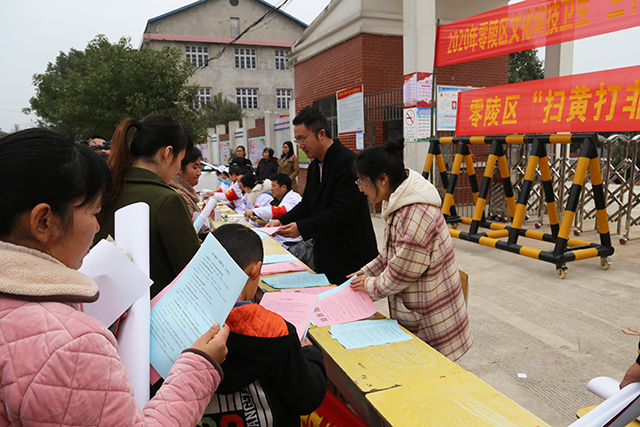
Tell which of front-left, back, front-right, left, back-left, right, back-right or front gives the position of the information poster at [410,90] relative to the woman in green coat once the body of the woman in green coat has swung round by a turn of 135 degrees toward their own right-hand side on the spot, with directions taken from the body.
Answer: back-left

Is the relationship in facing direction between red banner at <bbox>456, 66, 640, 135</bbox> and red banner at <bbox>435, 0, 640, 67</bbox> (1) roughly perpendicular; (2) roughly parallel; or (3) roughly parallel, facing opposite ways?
roughly parallel

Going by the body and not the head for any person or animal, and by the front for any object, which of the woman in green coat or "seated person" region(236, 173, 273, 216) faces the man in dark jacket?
the woman in green coat

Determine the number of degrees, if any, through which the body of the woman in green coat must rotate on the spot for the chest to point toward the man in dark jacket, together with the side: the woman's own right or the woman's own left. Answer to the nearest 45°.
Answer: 0° — they already face them

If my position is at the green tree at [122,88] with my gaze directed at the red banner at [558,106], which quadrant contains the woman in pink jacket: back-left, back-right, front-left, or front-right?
front-right

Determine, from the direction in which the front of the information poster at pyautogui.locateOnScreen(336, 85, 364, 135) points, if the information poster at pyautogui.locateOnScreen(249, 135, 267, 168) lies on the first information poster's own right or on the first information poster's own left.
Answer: on the first information poster's own right

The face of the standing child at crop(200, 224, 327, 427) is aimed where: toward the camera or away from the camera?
away from the camera

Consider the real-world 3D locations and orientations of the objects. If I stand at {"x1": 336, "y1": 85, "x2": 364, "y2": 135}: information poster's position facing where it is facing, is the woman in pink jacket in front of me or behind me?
in front

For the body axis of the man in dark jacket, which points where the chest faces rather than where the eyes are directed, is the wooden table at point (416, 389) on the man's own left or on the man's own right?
on the man's own left

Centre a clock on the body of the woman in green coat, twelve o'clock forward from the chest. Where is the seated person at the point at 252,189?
The seated person is roughly at 11 o'clock from the woman in green coat.

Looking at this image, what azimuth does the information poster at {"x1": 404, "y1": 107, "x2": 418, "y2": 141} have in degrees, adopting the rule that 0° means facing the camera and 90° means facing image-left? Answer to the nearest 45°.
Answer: approximately 45°

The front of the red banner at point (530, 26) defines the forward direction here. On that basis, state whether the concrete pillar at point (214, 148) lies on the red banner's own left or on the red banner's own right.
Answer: on the red banner's own right

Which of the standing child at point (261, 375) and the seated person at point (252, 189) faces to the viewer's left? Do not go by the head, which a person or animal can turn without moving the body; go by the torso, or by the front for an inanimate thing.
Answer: the seated person at point (252, 189)

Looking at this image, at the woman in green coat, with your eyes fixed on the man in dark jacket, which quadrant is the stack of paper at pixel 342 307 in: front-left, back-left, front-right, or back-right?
front-right

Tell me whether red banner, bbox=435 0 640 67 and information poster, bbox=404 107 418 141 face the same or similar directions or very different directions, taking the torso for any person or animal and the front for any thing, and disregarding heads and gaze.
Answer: same or similar directions

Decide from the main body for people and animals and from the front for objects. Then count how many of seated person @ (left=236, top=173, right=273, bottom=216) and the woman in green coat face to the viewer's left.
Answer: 1

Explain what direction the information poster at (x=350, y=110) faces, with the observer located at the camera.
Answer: facing the viewer and to the left of the viewer
